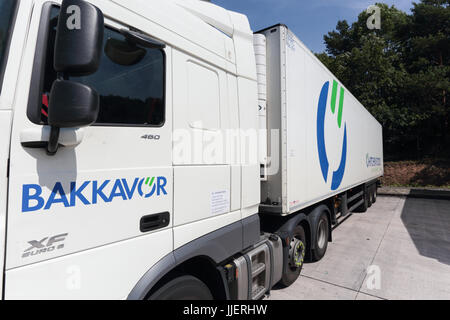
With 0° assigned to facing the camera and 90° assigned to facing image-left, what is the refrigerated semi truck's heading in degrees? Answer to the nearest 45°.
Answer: approximately 45°

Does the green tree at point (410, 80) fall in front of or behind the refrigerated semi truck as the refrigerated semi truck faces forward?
behind
